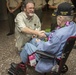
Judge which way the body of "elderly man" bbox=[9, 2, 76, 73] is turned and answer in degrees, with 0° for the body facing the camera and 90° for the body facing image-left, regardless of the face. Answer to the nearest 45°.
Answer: approximately 90°
